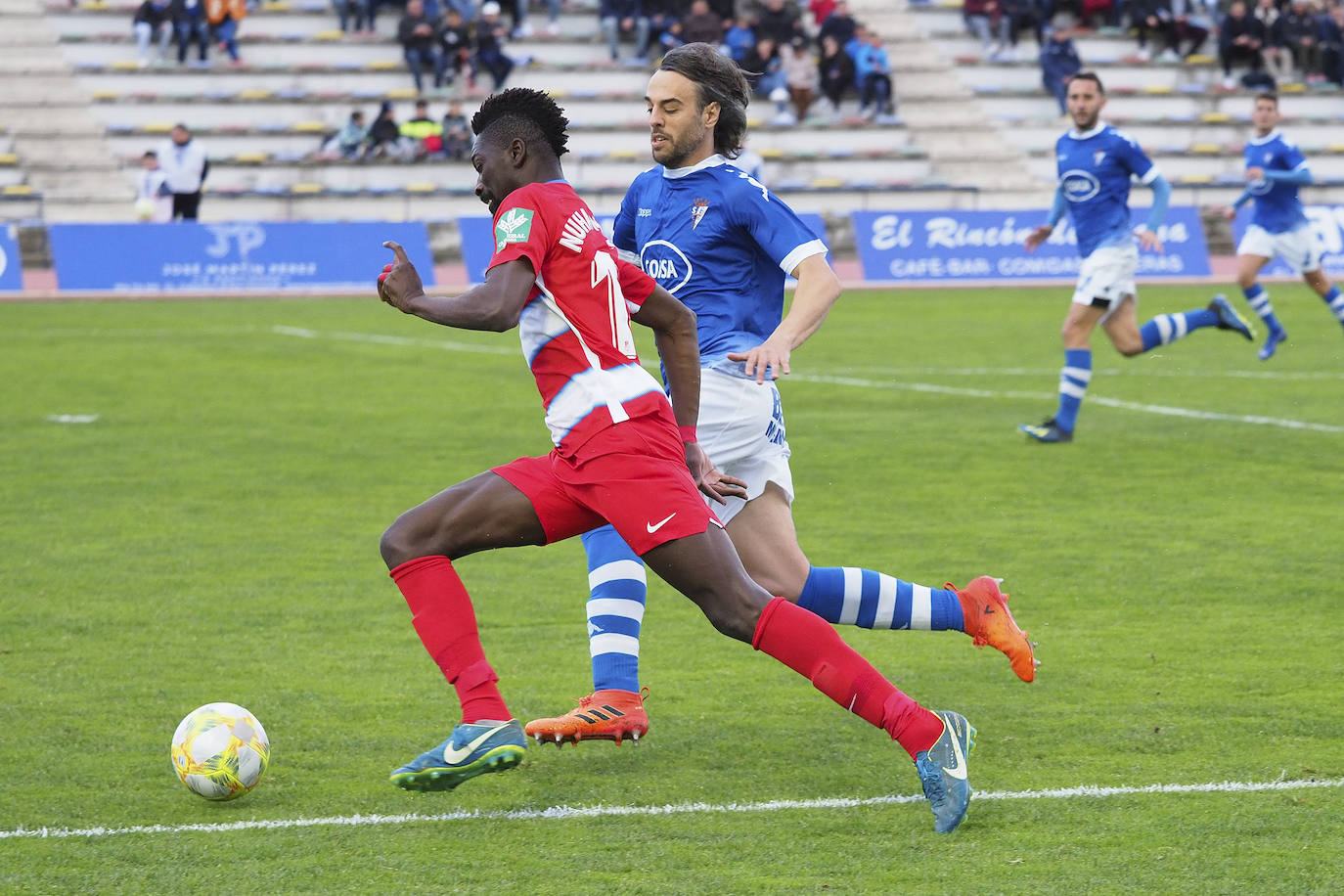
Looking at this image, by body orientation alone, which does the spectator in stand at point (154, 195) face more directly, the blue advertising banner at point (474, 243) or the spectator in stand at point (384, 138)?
the blue advertising banner

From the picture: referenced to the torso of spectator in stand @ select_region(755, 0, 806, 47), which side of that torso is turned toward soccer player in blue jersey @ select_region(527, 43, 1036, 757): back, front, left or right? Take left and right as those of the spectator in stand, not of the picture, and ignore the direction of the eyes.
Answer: front

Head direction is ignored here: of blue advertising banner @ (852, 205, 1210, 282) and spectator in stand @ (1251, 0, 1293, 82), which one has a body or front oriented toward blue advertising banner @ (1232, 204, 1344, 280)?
the spectator in stand

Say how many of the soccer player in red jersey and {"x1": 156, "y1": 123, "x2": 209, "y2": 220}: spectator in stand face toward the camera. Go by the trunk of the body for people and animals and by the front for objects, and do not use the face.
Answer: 1

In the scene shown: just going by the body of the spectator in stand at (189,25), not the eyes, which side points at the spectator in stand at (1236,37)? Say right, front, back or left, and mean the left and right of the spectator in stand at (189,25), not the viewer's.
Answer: left

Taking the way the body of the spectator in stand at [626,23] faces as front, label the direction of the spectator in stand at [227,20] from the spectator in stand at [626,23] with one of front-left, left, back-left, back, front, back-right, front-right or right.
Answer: right

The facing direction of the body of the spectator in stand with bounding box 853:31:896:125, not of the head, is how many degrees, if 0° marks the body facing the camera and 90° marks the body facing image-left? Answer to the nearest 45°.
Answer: approximately 0°

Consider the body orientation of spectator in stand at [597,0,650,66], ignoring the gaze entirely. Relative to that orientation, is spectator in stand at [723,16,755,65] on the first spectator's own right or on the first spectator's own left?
on the first spectator's own left

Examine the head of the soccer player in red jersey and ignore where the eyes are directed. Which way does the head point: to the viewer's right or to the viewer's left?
to the viewer's left

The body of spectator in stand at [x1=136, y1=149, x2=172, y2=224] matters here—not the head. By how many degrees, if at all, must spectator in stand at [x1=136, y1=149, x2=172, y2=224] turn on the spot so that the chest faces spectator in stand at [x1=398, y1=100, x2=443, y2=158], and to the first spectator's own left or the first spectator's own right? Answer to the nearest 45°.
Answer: approximately 135° to the first spectator's own left

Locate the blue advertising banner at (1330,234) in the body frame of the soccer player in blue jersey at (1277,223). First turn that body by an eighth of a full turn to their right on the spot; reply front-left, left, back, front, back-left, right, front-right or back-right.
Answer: right
